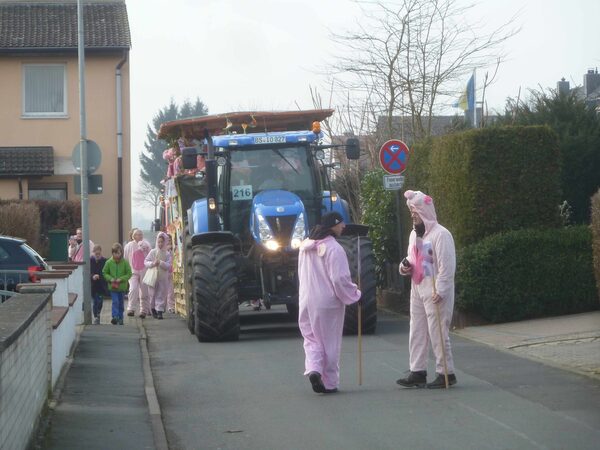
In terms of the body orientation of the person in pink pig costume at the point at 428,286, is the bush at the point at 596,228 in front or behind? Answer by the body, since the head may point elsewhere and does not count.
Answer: behind

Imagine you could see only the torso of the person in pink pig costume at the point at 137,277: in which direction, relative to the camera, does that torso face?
toward the camera

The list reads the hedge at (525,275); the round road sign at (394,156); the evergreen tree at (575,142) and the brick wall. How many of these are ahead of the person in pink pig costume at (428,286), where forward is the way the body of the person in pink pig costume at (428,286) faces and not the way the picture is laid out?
1

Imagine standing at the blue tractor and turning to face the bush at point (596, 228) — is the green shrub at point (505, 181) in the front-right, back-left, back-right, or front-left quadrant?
front-left

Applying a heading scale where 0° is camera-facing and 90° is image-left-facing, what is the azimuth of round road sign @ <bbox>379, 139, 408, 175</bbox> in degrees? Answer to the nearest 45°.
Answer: approximately 0°

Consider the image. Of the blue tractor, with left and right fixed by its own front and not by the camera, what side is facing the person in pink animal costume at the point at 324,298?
front

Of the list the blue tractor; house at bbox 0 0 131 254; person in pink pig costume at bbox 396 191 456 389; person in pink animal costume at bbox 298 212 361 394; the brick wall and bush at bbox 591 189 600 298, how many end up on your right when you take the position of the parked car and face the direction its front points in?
1

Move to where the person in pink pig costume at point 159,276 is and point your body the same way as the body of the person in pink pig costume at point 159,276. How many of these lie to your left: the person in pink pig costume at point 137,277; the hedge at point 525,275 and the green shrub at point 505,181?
2

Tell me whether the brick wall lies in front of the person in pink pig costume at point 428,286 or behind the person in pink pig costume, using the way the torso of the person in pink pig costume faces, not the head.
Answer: in front

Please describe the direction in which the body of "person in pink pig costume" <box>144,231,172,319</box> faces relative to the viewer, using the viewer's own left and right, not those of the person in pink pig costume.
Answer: facing the viewer and to the left of the viewer

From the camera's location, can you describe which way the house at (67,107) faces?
facing the viewer

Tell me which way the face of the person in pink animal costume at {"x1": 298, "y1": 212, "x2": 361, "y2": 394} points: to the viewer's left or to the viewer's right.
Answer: to the viewer's right

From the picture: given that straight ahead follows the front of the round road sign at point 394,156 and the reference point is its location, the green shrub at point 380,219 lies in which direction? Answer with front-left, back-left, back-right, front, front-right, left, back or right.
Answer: back

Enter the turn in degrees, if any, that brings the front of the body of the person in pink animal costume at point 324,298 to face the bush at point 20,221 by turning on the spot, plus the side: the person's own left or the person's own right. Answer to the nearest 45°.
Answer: approximately 90° to the person's own left

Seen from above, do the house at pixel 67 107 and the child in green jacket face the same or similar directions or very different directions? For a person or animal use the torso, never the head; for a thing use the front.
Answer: same or similar directions

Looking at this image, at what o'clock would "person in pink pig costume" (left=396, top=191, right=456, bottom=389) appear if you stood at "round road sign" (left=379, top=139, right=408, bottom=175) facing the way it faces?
The person in pink pig costume is roughly at 12 o'clock from the round road sign.
